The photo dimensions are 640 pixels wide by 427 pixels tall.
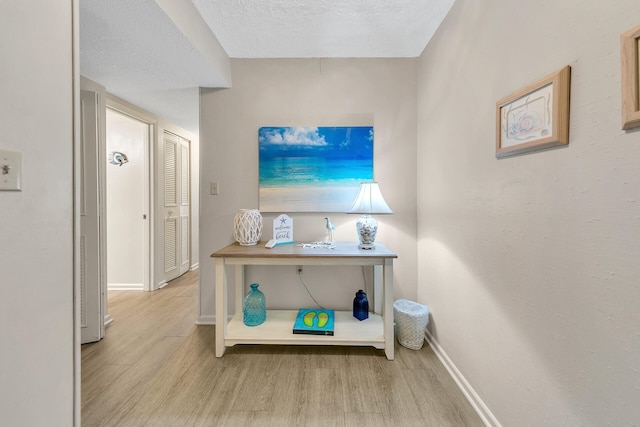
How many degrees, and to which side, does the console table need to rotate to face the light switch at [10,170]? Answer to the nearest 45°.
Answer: approximately 45° to its right

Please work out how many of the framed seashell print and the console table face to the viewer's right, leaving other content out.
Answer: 0

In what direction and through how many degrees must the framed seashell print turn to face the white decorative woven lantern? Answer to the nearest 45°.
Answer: approximately 45° to its right

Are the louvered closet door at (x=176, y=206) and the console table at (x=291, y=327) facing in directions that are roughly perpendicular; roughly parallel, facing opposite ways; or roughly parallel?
roughly perpendicular

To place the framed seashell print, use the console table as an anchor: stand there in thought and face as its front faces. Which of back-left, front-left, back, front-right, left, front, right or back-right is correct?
front-left

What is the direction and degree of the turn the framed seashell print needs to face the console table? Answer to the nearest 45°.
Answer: approximately 45° to its right

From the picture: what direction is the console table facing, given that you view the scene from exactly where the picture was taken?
facing the viewer

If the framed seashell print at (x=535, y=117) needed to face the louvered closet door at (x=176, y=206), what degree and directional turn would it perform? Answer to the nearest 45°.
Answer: approximately 45° to its right
